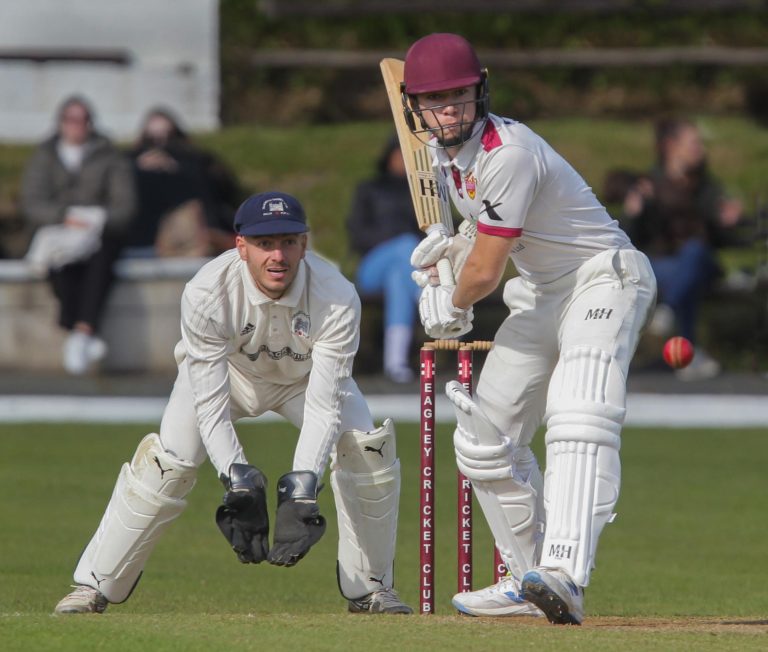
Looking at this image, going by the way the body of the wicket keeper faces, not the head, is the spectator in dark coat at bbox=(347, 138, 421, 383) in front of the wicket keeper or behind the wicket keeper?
behind

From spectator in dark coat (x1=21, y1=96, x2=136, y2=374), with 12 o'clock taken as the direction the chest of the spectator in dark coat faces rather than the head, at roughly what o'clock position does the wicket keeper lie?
The wicket keeper is roughly at 12 o'clock from the spectator in dark coat.

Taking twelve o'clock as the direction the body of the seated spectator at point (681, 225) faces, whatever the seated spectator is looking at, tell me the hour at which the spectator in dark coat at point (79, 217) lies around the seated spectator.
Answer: The spectator in dark coat is roughly at 4 o'clock from the seated spectator.

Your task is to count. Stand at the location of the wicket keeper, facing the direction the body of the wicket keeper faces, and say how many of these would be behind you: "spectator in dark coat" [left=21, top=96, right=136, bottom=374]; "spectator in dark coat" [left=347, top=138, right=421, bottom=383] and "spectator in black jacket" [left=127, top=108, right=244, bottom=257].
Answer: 3

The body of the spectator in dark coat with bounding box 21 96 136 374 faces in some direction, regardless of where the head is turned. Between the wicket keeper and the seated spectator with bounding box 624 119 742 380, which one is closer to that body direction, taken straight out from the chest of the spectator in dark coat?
the wicket keeper

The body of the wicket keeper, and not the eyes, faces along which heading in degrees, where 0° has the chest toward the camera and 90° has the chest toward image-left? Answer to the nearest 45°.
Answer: approximately 0°

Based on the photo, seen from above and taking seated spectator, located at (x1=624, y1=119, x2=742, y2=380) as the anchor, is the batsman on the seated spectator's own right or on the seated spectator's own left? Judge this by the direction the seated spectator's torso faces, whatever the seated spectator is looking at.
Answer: on the seated spectator's own right

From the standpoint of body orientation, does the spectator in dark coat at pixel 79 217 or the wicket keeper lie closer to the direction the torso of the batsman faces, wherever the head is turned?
the wicket keeper

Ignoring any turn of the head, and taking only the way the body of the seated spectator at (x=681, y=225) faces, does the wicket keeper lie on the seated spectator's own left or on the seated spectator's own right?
on the seated spectator's own right

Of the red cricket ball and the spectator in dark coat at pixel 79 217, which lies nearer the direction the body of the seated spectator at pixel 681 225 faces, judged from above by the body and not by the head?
the red cricket ball
